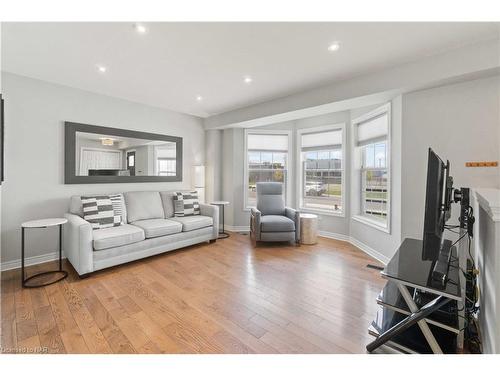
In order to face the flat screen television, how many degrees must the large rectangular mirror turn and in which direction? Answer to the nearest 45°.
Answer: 0° — it already faces it

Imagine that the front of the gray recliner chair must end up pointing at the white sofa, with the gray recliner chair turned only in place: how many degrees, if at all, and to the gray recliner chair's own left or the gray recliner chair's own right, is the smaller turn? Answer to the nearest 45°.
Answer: approximately 45° to the gray recliner chair's own right

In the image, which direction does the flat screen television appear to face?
to the viewer's left

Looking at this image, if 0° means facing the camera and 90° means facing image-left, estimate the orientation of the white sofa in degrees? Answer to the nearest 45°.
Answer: approximately 315°

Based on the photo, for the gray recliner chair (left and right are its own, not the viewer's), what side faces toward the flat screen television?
front

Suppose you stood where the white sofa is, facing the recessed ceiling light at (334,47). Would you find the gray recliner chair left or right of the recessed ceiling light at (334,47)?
left

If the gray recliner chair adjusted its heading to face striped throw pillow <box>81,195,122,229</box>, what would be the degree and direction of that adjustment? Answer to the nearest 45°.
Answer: approximately 45° to its right

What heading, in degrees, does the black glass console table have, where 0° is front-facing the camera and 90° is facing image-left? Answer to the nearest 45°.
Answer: approximately 90°

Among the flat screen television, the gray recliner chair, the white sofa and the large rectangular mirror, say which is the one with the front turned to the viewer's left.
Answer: the flat screen television

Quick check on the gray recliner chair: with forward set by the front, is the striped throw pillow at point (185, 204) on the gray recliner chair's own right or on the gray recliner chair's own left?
on the gray recliner chair's own right

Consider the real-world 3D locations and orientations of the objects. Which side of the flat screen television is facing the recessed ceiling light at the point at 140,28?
front
